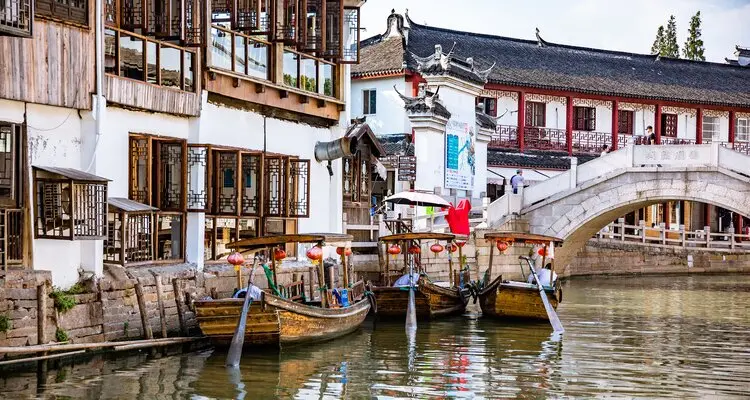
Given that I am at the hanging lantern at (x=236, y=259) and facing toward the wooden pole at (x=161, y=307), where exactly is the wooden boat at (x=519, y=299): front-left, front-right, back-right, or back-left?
back-right

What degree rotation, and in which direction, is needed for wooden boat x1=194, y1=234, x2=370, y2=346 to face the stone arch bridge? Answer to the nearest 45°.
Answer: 0° — it already faces it

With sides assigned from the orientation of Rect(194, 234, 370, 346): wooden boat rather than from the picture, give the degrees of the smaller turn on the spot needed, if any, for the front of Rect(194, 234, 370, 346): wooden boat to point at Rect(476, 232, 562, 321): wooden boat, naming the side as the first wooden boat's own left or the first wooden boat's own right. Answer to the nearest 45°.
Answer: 0° — it already faces it

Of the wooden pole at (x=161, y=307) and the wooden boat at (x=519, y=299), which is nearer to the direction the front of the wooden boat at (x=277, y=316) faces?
the wooden boat

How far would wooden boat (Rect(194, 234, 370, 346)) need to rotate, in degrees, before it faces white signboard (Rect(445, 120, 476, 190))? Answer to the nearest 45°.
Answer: approximately 45° to its left

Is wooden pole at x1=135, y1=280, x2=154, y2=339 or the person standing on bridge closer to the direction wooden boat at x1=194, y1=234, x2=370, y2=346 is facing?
the person standing on bridge

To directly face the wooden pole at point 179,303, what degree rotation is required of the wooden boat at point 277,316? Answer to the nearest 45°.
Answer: approximately 135° to its left

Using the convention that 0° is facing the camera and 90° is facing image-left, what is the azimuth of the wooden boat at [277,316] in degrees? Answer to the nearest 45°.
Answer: approximately 225°

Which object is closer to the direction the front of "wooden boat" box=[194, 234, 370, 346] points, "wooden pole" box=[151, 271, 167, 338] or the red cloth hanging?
the red cloth hanging
